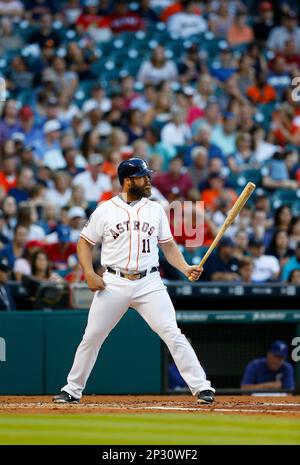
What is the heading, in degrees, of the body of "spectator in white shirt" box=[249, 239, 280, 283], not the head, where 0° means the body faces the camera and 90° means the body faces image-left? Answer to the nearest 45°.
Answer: approximately 45°

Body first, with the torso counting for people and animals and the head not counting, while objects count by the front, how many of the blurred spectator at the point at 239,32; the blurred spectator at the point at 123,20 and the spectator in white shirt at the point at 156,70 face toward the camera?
3

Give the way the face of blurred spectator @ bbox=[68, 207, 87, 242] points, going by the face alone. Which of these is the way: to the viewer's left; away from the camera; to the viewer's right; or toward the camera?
toward the camera

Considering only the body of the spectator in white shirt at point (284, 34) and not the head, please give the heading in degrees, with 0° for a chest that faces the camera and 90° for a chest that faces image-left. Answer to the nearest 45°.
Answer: approximately 0°

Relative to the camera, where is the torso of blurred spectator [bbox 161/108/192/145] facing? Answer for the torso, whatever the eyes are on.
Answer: toward the camera

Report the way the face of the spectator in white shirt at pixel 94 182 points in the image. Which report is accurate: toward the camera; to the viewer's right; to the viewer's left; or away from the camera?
toward the camera

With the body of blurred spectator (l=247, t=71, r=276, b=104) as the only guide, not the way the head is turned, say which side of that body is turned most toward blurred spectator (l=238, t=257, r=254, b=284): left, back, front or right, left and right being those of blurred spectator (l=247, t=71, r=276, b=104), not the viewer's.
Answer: front

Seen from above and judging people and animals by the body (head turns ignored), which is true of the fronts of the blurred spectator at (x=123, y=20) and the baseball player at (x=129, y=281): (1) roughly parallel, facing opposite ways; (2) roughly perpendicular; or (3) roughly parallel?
roughly parallel

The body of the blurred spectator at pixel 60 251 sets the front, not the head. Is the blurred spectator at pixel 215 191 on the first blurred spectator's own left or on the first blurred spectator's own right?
on the first blurred spectator's own left

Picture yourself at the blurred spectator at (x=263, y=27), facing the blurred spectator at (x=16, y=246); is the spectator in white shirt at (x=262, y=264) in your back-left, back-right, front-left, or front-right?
front-left

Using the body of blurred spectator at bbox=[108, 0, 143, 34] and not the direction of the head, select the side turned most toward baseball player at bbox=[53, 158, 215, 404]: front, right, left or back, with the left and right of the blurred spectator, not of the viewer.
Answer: front

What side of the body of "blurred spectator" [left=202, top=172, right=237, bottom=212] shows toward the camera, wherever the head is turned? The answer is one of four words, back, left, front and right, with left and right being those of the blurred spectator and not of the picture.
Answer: front

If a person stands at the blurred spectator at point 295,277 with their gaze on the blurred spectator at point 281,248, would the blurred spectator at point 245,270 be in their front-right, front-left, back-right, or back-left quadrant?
front-left

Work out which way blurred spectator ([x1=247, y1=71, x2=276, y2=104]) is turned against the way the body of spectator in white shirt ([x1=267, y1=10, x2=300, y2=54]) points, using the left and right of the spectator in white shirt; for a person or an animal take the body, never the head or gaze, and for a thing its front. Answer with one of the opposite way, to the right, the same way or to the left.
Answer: the same way

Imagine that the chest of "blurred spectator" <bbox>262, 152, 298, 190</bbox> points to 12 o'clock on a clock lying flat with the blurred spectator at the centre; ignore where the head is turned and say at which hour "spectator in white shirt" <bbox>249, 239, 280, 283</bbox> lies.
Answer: The spectator in white shirt is roughly at 12 o'clock from the blurred spectator.

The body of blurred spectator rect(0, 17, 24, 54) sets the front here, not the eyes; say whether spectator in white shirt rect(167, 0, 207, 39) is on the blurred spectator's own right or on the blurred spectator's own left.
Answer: on the blurred spectator's own left

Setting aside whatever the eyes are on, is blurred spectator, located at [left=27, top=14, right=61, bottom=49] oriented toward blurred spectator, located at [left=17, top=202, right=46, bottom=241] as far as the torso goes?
yes

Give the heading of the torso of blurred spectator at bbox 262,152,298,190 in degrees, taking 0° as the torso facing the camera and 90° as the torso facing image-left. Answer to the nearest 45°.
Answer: approximately 0°
